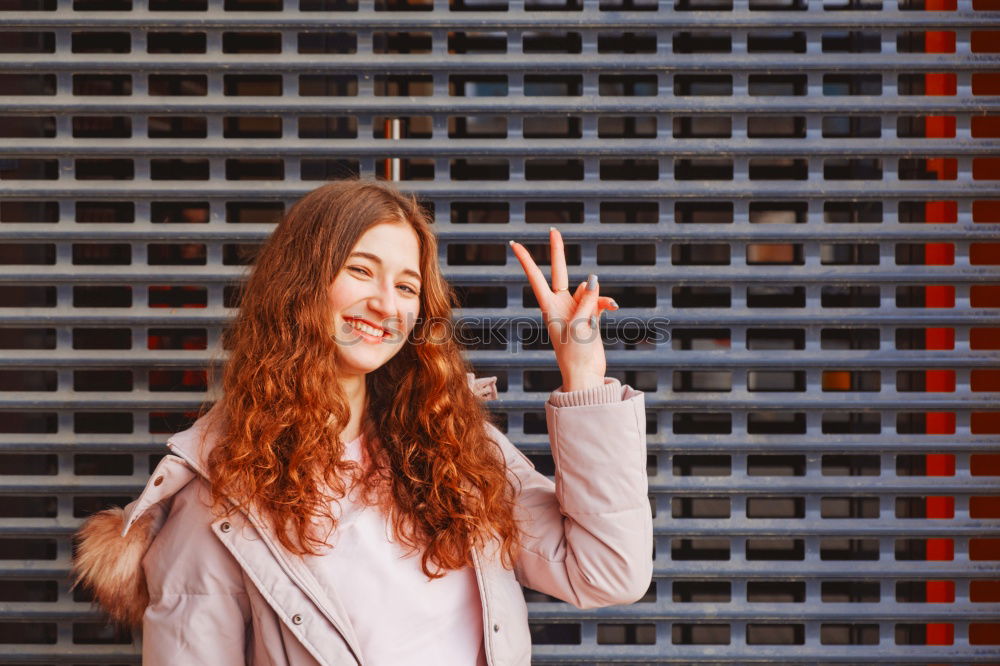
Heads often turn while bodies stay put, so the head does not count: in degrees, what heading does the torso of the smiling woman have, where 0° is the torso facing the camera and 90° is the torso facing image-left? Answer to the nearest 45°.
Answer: approximately 315°
